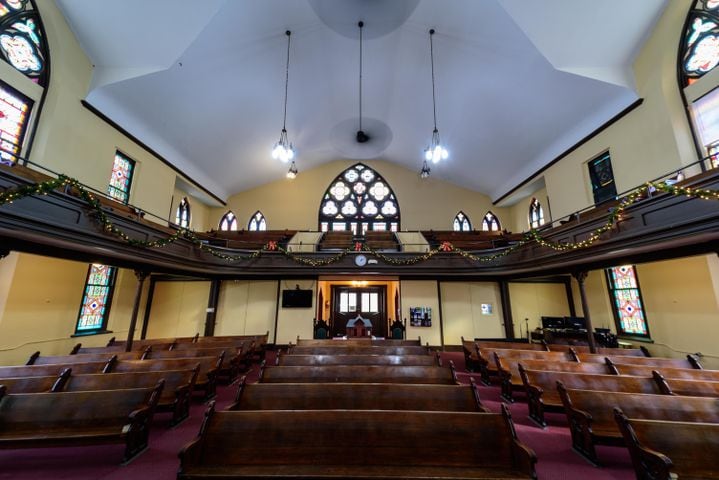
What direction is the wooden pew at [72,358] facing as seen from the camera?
toward the camera

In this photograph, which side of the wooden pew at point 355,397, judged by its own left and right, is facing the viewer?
front

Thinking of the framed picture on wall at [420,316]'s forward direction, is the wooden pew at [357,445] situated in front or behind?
in front

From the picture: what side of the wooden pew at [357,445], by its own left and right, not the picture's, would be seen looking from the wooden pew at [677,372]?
left

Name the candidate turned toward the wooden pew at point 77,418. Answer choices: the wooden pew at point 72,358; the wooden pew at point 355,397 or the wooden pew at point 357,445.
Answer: the wooden pew at point 72,358

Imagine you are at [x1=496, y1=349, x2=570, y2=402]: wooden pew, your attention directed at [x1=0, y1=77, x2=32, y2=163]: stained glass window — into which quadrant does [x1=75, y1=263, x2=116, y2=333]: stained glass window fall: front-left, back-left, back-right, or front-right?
front-right

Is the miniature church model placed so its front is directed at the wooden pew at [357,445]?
yes

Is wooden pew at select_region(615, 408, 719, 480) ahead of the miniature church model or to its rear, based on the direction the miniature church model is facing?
ahead

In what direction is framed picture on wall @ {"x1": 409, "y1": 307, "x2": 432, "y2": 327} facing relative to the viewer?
toward the camera

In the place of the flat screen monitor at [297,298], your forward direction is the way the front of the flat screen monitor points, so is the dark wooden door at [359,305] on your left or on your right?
on your left

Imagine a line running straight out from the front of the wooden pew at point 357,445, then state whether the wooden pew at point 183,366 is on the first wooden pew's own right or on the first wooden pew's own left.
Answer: on the first wooden pew's own right

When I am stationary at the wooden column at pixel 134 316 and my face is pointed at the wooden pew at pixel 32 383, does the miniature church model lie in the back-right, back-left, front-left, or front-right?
back-left

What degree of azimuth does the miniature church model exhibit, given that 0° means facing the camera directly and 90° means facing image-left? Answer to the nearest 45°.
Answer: approximately 0°

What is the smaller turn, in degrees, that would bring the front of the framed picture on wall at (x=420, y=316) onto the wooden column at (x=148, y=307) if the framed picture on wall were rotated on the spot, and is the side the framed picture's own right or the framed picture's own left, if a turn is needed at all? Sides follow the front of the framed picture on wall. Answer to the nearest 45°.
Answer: approximately 90° to the framed picture's own right

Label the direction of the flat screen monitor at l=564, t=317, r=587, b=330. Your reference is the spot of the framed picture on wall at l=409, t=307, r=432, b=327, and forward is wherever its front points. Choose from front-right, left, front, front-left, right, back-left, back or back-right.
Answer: left
